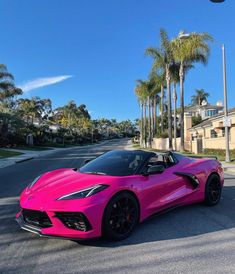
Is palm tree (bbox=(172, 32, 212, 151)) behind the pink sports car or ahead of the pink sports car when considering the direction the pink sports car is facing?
behind

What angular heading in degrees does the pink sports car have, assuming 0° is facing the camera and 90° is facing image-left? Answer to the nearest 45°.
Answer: approximately 45°

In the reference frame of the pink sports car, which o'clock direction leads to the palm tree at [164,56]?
The palm tree is roughly at 5 o'clock from the pink sports car.

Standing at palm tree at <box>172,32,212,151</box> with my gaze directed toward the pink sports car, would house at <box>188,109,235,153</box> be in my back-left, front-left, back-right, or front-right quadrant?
back-left
